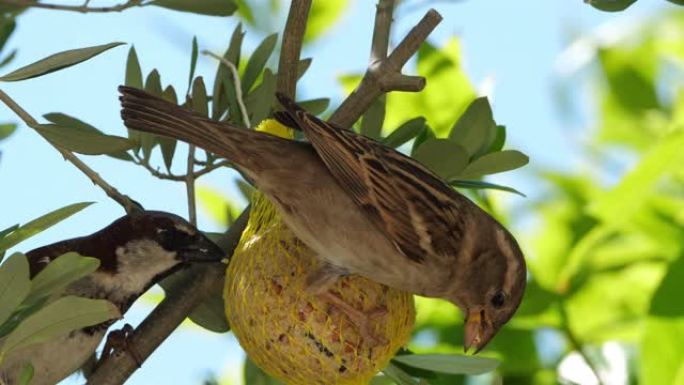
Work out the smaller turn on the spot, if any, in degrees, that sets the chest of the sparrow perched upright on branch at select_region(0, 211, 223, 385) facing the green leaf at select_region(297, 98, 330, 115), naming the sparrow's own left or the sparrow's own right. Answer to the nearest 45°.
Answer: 0° — it already faces it

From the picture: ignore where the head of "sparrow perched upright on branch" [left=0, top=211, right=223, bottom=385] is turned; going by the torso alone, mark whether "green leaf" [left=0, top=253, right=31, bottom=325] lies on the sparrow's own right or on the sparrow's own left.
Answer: on the sparrow's own right

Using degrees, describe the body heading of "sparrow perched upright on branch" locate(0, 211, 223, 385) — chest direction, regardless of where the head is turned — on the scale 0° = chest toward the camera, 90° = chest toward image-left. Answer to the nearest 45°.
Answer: approximately 270°

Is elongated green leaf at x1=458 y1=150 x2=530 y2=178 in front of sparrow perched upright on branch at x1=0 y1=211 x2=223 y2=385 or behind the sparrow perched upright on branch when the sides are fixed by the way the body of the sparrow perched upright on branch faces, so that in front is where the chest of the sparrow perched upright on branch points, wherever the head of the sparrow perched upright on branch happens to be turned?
in front

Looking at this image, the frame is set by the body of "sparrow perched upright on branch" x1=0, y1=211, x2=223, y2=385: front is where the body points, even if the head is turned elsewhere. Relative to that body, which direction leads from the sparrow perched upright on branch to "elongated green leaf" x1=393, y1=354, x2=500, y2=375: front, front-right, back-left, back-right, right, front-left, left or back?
front-right
